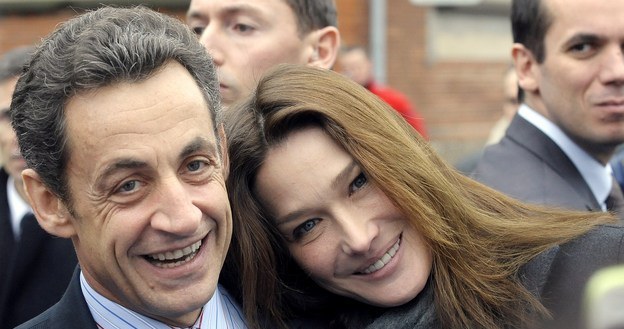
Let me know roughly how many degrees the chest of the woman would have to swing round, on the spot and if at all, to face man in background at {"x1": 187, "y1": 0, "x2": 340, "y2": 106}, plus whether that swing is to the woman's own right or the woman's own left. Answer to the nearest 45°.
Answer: approximately 135° to the woman's own right

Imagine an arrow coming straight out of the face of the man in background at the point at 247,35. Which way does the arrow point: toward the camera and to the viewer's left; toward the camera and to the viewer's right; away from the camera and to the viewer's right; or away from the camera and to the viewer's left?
toward the camera and to the viewer's left

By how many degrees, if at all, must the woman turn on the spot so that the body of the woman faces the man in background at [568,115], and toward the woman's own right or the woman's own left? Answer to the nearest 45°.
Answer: approximately 135° to the woman's own left

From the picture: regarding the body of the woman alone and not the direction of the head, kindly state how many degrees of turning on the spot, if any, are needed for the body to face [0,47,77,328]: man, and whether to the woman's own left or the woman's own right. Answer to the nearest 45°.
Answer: approximately 90° to the woman's own right
